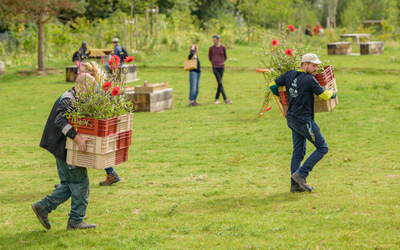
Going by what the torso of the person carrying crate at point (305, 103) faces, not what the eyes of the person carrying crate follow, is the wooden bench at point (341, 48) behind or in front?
in front

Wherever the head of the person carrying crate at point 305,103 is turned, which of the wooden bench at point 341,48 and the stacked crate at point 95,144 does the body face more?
the wooden bench

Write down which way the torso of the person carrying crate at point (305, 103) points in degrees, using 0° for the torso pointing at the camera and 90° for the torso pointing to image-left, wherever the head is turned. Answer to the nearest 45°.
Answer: approximately 225°

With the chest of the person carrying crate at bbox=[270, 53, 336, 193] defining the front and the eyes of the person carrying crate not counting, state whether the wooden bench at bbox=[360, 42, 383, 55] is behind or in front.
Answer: in front

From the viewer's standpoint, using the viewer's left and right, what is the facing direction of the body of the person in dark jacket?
facing to the right of the viewer

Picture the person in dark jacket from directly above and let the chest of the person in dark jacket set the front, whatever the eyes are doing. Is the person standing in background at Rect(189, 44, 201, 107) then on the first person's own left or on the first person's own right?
on the first person's own left

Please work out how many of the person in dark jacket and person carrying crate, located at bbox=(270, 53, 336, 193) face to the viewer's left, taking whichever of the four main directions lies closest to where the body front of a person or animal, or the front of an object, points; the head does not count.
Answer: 0
